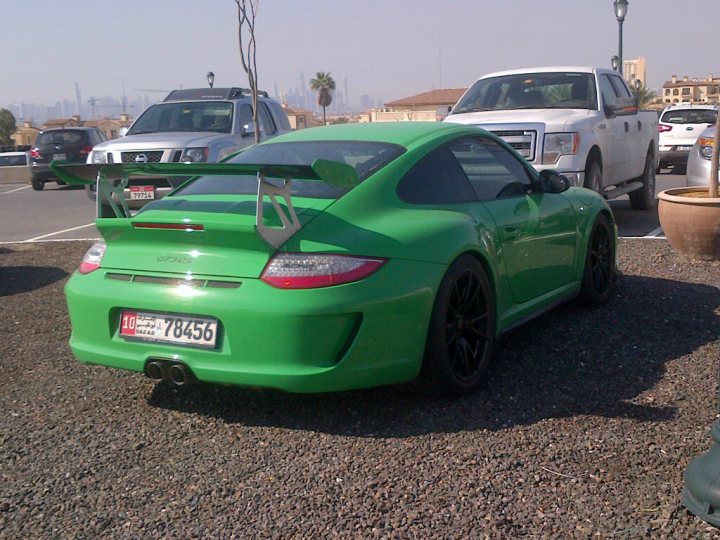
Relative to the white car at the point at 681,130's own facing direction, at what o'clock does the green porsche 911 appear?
The green porsche 911 is roughly at 6 o'clock from the white car.

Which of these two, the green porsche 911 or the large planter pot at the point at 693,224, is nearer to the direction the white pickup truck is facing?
the green porsche 911

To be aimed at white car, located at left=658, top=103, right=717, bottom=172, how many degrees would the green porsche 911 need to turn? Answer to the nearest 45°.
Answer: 0° — it already faces it

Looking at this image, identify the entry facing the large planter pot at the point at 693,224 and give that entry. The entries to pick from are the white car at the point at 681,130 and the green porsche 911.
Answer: the green porsche 911

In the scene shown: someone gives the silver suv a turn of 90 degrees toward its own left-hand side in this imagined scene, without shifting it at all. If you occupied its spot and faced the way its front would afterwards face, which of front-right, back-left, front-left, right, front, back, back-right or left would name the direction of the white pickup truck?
front

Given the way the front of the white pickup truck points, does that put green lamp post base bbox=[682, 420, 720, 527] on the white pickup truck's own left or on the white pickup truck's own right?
on the white pickup truck's own left

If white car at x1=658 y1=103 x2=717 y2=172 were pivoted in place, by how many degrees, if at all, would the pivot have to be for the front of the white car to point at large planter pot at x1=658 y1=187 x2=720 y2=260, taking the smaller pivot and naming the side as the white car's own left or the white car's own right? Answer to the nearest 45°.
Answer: approximately 180°

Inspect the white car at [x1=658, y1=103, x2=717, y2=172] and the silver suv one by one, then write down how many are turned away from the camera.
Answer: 1

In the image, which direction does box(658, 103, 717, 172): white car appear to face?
away from the camera

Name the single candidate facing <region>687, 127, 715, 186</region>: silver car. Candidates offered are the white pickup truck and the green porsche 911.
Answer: the green porsche 911
